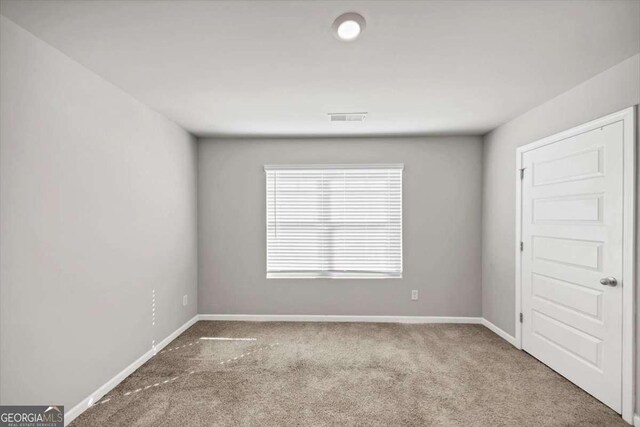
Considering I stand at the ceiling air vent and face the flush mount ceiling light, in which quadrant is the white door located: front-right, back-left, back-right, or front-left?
front-left

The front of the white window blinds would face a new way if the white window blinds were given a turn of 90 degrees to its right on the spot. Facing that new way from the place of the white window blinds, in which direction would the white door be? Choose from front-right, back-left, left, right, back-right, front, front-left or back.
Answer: back-left

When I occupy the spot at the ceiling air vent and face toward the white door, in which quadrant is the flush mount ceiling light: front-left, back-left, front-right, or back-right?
front-right

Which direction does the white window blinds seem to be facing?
toward the camera

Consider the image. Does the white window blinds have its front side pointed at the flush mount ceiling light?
yes
